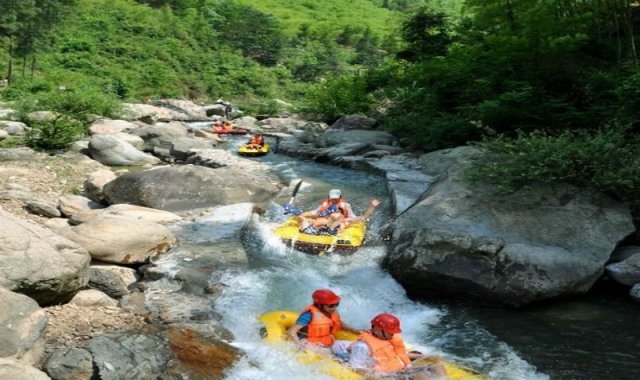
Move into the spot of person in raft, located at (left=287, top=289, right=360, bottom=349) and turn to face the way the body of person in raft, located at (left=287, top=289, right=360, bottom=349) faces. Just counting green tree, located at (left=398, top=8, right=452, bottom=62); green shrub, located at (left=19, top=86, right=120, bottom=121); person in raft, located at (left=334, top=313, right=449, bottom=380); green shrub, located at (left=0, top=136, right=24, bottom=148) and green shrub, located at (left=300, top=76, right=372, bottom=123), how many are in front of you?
1

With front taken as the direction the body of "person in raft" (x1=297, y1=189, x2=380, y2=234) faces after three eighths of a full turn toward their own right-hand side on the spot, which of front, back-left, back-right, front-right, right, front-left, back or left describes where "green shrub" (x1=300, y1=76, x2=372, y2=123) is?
front-right

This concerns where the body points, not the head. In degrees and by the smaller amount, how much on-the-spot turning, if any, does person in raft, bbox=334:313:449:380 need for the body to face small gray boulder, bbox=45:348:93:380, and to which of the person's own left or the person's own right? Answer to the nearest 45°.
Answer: approximately 90° to the person's own right

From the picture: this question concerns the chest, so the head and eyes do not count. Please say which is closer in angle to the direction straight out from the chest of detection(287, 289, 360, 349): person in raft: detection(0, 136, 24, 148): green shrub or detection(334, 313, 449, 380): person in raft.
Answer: the person in raft

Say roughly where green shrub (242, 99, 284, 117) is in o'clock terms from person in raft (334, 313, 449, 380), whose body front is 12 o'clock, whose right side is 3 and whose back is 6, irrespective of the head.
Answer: The green shrub is roughly at 7 o'clock from the person in raft.

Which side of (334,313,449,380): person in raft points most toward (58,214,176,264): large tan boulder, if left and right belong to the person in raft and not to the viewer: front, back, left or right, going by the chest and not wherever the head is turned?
back

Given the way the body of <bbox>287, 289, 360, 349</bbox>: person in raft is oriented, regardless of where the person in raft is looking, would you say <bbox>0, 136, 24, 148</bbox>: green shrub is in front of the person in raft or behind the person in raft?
behind

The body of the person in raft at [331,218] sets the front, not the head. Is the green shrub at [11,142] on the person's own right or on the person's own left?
on the person's own right

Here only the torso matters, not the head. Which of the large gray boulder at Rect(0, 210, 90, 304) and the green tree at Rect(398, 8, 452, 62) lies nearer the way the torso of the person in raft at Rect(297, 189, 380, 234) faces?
the large gray boulder

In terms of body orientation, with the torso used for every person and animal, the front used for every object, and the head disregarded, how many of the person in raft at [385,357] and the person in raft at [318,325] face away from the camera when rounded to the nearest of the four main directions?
0

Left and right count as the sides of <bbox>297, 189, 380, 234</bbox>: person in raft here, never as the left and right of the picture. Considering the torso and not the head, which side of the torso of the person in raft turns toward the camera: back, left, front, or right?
front

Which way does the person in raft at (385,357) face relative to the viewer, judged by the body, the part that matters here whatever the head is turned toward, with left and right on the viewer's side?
facing the viewer and to the right of the viewer
